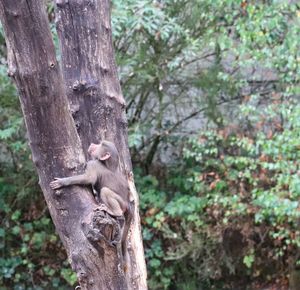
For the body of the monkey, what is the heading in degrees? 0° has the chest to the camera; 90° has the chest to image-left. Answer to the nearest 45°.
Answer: approximately 90°
